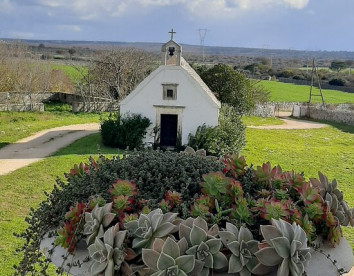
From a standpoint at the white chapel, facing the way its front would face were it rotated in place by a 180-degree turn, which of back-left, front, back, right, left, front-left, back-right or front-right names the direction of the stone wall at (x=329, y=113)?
front-right

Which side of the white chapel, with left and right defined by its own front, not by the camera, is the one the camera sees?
front

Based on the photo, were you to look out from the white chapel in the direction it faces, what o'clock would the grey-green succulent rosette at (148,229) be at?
The grey-green succulent rosette is roughly at 12 o'clock from the white chapel.

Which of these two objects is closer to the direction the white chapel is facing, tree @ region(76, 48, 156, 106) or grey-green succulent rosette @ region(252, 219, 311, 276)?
the grey-green succulent rosette

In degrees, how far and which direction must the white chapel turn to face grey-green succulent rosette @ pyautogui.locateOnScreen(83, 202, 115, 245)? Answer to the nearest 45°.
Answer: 0° — it already faces it

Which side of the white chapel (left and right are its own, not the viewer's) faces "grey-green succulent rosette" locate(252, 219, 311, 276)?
front

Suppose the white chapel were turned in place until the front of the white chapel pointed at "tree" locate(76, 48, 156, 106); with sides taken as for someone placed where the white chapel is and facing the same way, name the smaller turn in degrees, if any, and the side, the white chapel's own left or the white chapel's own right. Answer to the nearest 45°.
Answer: approximately 180°

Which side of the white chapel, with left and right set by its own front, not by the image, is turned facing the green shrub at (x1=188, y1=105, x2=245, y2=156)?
left

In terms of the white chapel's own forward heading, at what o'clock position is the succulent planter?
The succulent planter is roughly at 12 o'clock from the white chapel.

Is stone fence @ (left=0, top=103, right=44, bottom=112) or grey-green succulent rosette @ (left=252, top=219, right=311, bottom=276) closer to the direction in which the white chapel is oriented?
the grey-green succulent rosette

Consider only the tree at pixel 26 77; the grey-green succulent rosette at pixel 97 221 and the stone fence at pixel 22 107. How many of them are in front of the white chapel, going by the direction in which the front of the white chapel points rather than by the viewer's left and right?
1

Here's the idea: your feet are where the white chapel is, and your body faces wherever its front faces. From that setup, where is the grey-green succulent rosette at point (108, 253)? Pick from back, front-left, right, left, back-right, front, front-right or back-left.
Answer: front

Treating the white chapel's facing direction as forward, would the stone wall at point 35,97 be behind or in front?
behind

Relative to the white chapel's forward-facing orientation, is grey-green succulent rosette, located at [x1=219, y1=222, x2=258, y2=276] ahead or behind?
ahead

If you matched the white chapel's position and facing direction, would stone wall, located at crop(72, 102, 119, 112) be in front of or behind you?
behind
